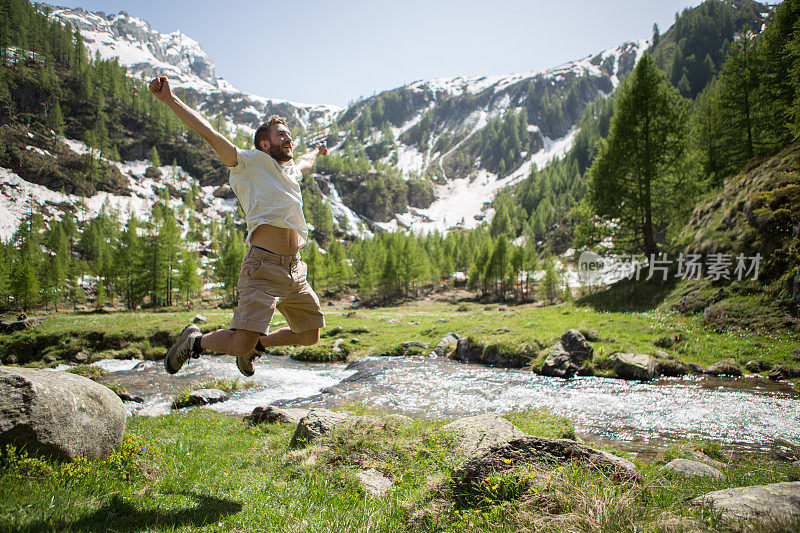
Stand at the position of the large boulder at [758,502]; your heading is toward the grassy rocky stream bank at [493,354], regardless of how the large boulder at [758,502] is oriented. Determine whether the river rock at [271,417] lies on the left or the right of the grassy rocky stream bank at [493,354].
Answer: left

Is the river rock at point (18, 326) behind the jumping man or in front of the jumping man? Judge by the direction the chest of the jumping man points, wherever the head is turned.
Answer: behind

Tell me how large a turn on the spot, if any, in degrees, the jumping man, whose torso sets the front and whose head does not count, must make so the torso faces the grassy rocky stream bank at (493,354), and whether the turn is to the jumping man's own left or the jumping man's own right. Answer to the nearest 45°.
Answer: approximately 90° to the jumping man's own left

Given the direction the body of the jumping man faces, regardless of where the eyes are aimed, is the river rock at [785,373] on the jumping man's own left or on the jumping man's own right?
on the jumping man's own left

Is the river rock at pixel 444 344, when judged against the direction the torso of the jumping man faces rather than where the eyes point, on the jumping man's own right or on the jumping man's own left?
on the jumping man's own left

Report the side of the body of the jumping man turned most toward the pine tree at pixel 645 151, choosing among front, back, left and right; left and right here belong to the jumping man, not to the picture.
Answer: left

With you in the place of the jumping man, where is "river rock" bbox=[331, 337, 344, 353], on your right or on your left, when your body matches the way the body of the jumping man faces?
on your left

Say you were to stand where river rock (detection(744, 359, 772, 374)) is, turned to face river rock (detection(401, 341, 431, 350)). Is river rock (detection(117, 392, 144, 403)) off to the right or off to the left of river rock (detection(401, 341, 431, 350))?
left

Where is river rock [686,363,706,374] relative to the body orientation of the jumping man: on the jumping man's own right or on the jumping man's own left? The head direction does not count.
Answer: on the jumping man's own left

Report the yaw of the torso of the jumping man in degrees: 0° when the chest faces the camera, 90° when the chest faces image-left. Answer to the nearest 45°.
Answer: approximately 315°
